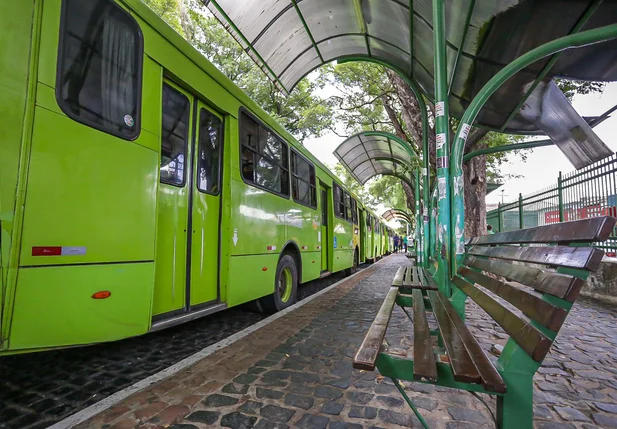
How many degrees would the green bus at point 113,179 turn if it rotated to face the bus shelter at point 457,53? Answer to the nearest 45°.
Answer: approximately 135° to its right

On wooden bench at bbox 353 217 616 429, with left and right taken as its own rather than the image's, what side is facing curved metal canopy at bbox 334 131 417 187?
right

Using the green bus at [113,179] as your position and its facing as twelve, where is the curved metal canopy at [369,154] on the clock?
The curved metal canopy is roughly at 12 o'clock from the green bus.

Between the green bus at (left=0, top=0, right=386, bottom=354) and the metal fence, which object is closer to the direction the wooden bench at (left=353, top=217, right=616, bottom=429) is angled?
the green bus

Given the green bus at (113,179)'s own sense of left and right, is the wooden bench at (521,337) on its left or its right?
on its right

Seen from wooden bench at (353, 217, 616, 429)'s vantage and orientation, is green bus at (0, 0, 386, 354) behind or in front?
in front

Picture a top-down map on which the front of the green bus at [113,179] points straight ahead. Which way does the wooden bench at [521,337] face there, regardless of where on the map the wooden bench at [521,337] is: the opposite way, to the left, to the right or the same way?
to the left

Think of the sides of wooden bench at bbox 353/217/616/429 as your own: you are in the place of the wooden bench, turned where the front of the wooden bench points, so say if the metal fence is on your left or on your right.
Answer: on your right

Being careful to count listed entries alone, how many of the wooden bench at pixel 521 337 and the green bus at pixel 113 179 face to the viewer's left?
1

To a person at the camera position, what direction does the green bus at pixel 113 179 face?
facing away from the viewer and to the right of the viewer

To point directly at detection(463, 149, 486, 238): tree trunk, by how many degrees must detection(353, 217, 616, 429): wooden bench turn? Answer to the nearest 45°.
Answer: approximately 90° to its right

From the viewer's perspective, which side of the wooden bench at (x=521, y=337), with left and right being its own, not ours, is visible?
left
